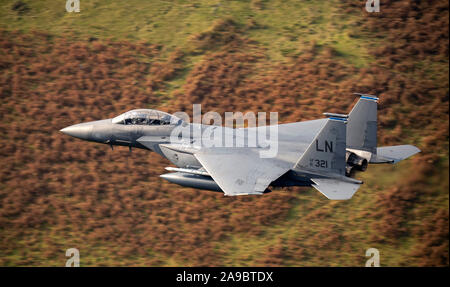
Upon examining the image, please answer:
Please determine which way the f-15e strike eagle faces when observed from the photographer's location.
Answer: facing away from the viewer and to the left of the viewer
